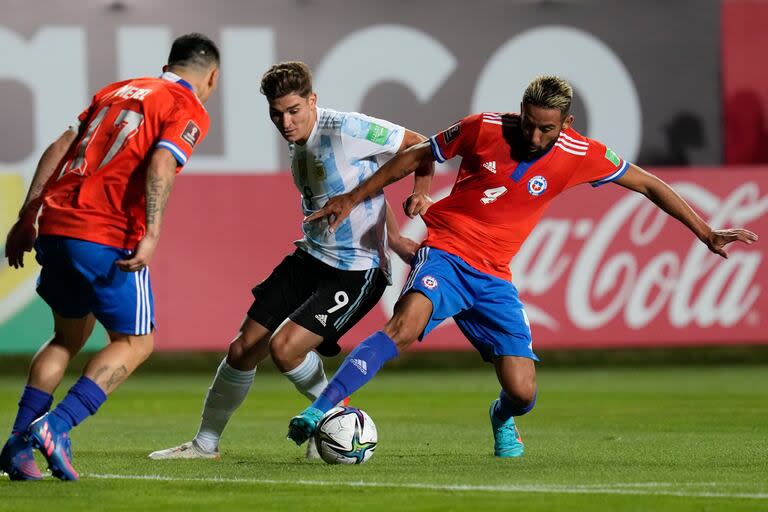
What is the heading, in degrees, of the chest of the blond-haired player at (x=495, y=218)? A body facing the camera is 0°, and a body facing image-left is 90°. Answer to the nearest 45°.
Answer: approximately 0°

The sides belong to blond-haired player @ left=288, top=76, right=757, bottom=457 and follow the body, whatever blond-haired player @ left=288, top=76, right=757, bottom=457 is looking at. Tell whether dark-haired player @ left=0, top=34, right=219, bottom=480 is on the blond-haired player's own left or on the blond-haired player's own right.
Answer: on the blond-haired player's own right

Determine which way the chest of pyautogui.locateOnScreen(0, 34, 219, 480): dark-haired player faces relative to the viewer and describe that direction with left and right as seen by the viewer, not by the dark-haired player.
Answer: facing away from the viewer and to the right of the viewer

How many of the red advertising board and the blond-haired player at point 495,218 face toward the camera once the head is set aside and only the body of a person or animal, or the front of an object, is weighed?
2

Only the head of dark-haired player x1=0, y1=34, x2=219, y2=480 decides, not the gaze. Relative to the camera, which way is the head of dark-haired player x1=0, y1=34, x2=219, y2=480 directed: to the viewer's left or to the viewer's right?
to the viewer's right
